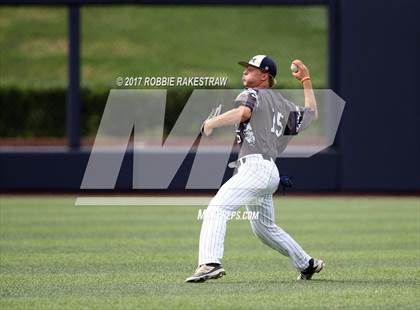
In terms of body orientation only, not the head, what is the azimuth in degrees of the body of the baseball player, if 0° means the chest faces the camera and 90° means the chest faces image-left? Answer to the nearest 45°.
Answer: approximately 90°
